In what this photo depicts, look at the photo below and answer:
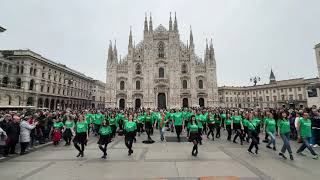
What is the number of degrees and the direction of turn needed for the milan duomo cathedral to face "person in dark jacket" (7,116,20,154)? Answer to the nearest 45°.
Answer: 0° — it already faces them

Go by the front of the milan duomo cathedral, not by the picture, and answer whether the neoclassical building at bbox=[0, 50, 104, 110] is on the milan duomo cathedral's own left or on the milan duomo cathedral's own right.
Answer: on the milan duomo cathedral's own right

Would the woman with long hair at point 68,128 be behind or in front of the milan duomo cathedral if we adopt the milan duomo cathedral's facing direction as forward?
in front

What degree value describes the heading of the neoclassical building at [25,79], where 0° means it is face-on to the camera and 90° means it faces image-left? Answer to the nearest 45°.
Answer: approximately 315°

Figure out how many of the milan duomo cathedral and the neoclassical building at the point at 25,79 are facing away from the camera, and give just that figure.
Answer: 0

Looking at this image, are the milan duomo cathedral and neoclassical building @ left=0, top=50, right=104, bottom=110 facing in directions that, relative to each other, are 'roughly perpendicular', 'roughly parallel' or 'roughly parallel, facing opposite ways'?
roughly perpendicular

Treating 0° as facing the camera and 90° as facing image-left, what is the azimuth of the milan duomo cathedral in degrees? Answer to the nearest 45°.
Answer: approximately 0°

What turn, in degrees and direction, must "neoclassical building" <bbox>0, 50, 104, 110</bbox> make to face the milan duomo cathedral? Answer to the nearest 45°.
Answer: approximately 45° to its left

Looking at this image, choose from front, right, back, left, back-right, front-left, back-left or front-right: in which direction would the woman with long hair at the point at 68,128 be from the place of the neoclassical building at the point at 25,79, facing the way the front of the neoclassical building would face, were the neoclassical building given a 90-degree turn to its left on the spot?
back-right

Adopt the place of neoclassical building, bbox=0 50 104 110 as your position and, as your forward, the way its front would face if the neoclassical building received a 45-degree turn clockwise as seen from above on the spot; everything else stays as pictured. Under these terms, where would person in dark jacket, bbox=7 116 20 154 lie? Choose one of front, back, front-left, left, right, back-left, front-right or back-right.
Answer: front
